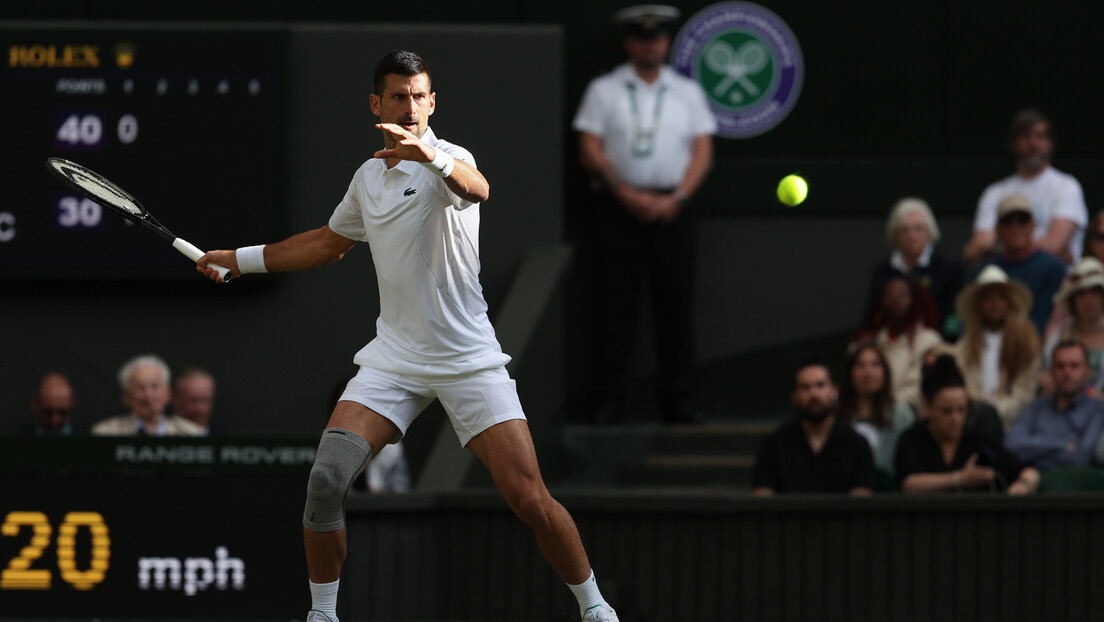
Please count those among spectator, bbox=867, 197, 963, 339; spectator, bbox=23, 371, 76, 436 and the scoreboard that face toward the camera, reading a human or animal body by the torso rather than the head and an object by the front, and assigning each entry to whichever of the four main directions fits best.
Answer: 3

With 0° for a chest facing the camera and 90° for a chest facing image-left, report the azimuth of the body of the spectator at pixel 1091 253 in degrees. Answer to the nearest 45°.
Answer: approximately 0°

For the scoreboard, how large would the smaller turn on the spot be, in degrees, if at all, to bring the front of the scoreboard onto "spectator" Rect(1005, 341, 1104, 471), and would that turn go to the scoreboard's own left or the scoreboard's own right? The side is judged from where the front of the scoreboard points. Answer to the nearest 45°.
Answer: approximately 45° to the scoreboard's own left

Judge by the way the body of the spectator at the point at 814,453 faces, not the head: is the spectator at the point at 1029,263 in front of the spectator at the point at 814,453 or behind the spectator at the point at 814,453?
behind
